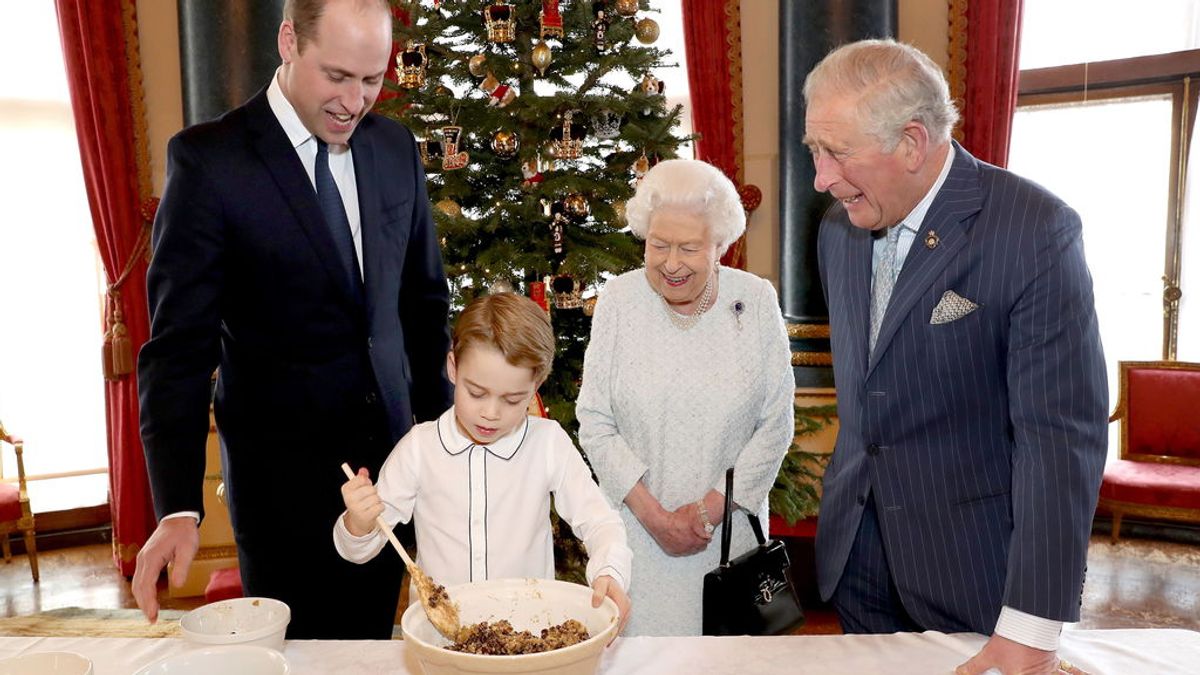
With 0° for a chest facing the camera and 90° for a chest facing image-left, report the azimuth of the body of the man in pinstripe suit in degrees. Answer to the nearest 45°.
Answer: approximately 45°

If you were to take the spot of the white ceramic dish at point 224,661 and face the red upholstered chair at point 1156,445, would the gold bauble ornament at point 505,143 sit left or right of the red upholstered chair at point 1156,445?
left

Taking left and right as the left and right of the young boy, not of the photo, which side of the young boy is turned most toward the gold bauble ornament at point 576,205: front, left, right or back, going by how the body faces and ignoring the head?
back

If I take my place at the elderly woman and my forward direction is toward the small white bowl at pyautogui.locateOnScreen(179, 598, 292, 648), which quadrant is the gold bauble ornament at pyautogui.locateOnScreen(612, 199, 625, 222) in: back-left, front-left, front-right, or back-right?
back-right

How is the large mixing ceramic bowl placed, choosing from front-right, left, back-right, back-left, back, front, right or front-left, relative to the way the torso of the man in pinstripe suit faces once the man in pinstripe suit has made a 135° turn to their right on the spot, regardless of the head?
back-left

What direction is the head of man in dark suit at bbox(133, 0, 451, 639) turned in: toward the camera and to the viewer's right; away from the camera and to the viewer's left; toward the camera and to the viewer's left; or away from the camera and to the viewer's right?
toward the camera and to the viewer's right

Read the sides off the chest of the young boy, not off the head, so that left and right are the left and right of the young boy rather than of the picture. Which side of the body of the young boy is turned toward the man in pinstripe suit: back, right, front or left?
left

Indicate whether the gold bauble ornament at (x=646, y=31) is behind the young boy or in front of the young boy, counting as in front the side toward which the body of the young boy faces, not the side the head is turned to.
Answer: behind

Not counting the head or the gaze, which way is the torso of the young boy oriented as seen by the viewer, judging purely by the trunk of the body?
toward the camera

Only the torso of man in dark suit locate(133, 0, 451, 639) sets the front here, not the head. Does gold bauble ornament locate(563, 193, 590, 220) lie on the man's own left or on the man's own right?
on the man's own left

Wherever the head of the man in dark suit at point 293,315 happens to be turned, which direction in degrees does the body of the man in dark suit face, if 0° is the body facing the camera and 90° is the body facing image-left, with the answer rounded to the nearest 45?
approximately 315°

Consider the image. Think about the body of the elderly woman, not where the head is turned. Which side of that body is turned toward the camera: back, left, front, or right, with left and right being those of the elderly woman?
front
